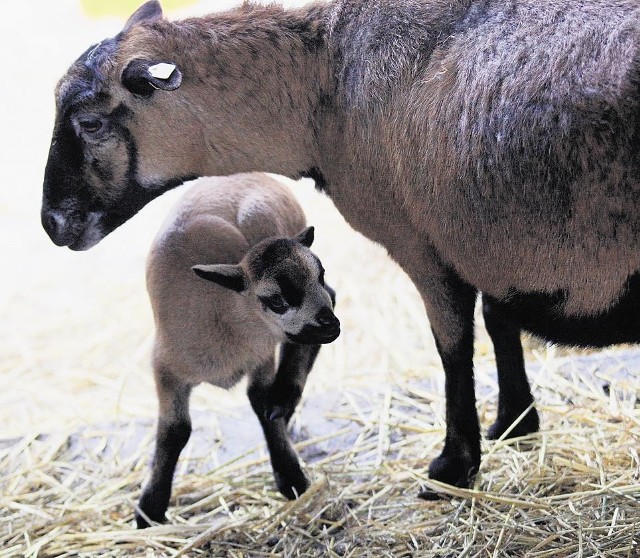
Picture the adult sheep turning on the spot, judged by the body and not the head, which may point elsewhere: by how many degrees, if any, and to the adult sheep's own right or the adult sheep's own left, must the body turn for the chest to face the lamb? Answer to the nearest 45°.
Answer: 0° — it already faces it

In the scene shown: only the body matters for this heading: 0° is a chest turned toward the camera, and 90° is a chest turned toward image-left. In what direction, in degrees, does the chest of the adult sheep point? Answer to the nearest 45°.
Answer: approximately 90°

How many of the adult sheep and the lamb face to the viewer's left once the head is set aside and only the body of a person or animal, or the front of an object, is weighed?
1

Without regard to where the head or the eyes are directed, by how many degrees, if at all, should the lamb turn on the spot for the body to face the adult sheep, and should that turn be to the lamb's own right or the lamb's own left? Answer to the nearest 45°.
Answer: approximately 90° to the lamb's own left
